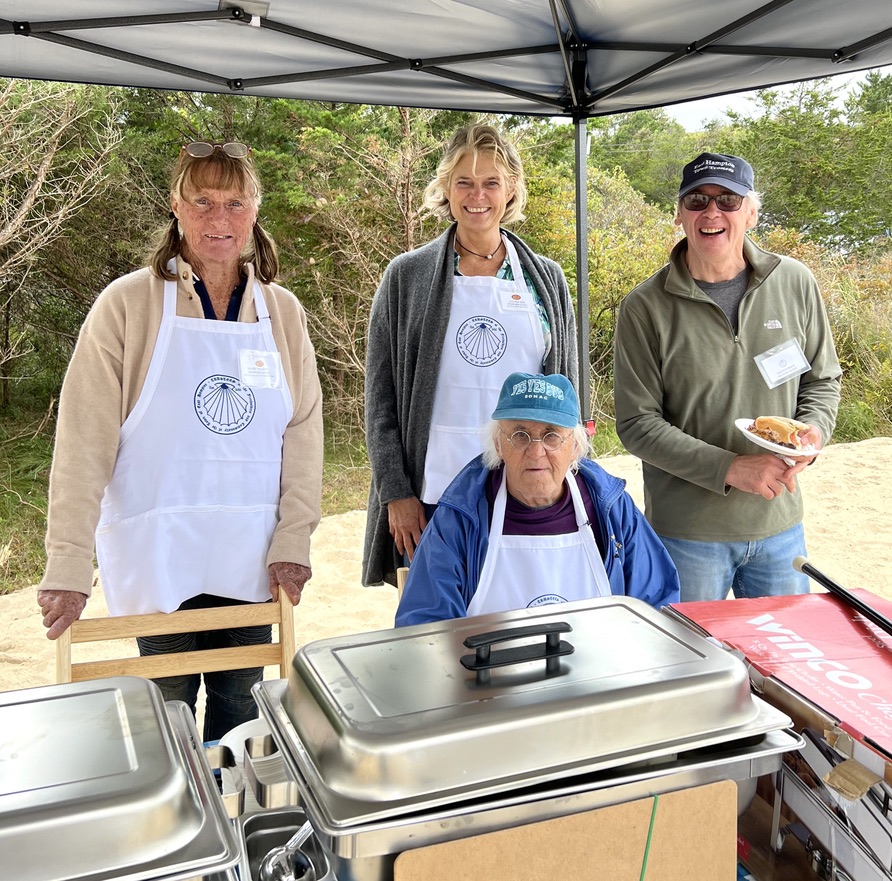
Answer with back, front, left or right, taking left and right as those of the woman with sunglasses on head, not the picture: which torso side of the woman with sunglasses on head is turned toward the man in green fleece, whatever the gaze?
left

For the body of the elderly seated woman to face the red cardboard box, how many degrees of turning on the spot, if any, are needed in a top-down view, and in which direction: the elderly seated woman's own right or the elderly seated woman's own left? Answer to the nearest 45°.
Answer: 0° — they already face it

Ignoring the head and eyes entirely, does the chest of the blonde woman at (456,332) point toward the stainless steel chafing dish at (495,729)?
yes

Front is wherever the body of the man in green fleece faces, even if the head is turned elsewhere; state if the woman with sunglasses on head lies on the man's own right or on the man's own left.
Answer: on the man's own right

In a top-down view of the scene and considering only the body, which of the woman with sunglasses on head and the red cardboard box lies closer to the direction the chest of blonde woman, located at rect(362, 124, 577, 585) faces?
the red cardboard box

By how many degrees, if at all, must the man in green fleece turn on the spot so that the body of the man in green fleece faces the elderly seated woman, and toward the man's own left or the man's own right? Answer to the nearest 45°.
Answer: approximately 45° to the man's own right
